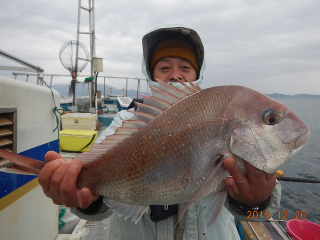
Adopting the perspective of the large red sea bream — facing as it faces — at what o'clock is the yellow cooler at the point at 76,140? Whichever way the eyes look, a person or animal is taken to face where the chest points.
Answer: The yellow cooler is roughly at 8 o'clock from the large red sea bream.

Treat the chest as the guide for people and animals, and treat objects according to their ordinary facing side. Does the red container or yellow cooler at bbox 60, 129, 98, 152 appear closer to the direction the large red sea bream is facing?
the red container

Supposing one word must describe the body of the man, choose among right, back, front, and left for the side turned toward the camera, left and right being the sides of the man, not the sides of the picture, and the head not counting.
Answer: front

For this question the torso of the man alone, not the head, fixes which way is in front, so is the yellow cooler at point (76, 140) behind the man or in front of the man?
behind

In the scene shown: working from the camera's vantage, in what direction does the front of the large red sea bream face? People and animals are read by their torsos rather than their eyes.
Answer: facing to the right of the viewer
